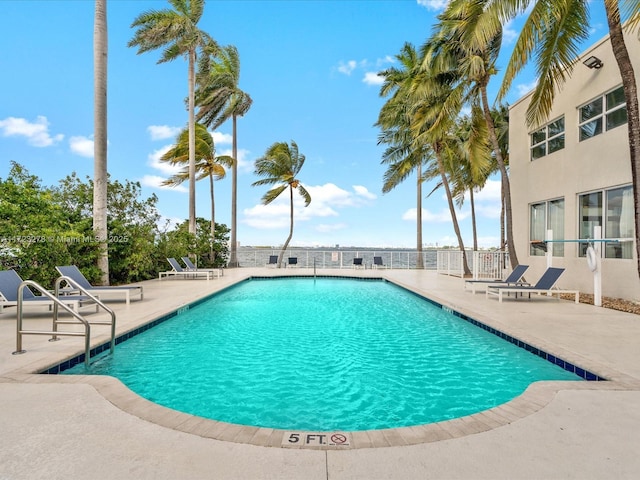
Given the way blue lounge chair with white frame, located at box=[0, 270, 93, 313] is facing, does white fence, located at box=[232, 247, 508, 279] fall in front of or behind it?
in front

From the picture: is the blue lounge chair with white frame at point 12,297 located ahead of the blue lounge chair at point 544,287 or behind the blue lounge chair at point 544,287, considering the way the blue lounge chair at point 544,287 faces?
ahead

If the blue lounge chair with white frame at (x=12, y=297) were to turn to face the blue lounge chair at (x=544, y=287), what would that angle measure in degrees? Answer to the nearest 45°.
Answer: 0° — it already faces it

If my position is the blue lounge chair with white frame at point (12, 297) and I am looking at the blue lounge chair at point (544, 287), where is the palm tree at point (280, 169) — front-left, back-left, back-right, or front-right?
front-left

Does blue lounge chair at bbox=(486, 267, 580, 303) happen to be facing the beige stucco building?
no

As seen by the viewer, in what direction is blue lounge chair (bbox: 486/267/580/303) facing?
to the viewer's left

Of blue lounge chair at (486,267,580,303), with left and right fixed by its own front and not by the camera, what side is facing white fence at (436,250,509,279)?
right

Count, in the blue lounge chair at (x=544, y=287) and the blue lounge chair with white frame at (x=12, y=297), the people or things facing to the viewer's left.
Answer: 1

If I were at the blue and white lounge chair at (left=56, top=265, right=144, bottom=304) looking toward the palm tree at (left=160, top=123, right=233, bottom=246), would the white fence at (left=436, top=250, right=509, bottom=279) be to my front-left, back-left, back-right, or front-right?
front-right

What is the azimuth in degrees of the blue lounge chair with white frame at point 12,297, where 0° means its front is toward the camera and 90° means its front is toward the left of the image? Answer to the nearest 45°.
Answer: approximately 270°
